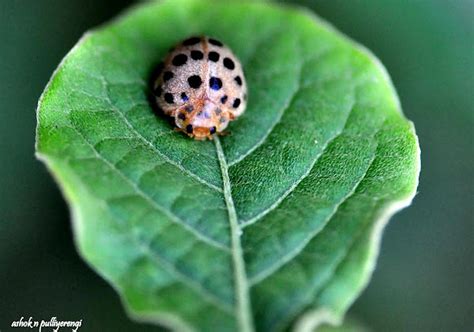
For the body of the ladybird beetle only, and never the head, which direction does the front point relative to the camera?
toward the camera
